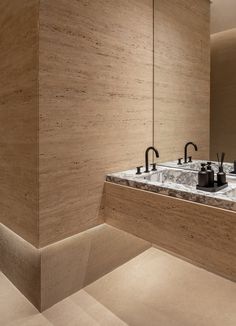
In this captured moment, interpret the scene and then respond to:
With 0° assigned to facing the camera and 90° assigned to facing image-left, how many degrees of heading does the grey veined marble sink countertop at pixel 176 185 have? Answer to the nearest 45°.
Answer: approximately 45°

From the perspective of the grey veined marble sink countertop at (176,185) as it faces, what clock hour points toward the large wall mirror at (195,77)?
The large wall mirror is roughly at 5 o'clock from the grey veined marble sink countertop.
